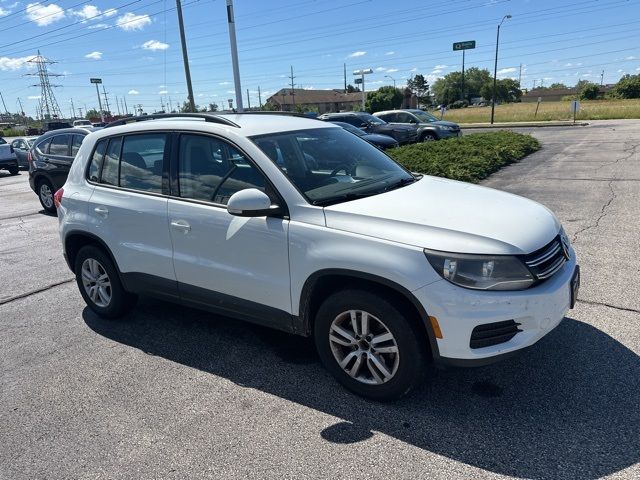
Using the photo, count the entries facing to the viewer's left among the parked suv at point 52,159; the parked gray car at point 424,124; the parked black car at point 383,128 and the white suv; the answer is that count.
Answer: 0

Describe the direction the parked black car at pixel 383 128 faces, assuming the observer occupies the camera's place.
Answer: facing the viewer and to the right of the viewer

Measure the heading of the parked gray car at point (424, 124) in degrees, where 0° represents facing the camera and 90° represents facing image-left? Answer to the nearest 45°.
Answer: approximately 315°

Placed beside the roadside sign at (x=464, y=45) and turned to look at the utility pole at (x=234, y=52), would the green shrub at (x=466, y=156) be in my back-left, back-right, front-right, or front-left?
front-left

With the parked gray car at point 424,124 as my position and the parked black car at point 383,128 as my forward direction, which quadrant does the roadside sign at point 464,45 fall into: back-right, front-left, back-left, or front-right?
back-right

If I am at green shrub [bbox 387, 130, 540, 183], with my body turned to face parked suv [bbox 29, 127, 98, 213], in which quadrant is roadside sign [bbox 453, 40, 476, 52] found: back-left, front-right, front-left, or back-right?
back-right

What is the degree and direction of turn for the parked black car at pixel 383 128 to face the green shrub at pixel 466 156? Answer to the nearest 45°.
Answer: approximately 45° to its right

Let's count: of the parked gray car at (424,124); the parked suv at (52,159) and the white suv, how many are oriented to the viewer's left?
0

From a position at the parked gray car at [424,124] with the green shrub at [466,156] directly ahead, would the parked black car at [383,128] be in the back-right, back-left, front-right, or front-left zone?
front-right

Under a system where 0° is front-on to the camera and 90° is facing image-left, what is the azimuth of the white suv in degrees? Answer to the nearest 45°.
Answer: approximately 315°

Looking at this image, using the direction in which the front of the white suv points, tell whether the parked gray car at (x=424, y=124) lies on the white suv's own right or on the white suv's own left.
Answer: on the white suv's own left

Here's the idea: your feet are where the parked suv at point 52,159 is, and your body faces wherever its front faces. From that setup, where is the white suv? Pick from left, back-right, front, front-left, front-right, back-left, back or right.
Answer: front-right

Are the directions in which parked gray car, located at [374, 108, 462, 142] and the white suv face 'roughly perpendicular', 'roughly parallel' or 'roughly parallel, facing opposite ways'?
roughly parallel

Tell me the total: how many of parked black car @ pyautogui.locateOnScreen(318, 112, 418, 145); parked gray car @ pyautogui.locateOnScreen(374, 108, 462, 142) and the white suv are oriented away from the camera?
0

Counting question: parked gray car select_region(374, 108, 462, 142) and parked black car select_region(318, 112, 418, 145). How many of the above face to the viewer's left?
0
